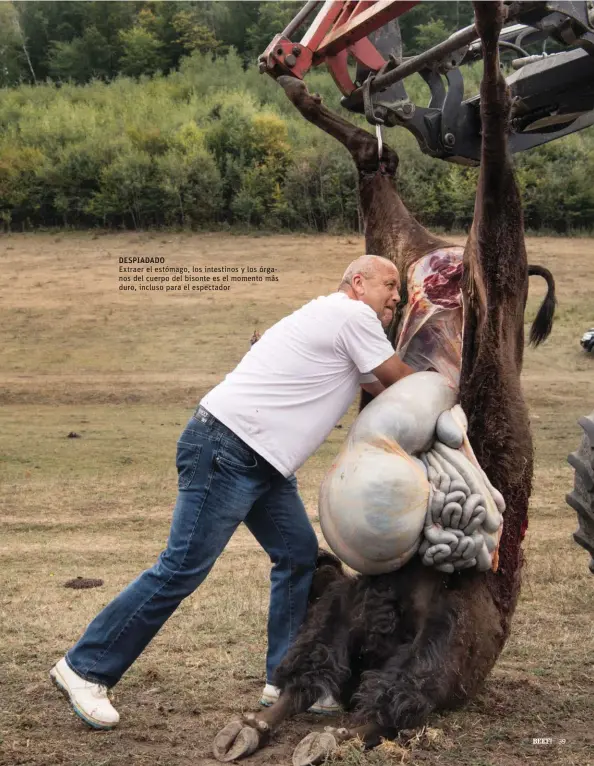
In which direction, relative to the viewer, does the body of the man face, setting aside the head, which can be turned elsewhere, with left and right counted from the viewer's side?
facing to the right of the viewer
